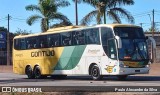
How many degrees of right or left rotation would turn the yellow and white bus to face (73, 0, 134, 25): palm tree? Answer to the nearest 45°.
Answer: approximately 135° to its left

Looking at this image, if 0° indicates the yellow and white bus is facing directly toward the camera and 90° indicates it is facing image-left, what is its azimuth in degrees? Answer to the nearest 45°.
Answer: approximately 315°
